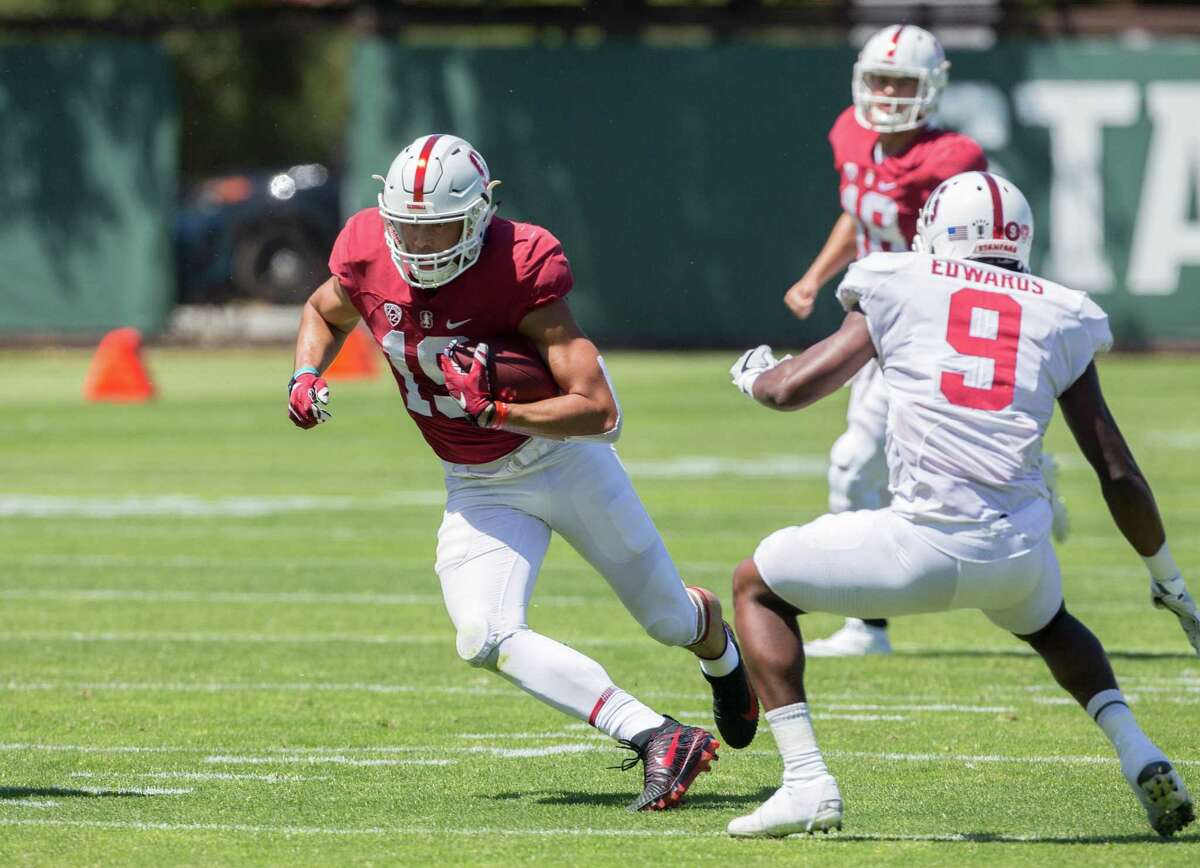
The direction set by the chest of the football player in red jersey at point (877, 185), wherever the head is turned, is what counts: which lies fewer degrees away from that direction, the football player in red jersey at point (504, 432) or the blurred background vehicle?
the football player in red jersey

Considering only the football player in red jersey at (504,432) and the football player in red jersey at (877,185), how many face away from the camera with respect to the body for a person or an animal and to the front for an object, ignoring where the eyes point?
0

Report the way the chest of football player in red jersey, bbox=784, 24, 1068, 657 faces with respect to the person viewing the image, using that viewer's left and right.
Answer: facing the viewer and to the left of the viewer

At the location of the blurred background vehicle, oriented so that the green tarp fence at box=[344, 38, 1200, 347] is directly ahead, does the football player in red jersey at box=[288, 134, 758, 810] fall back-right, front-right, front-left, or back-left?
front-right

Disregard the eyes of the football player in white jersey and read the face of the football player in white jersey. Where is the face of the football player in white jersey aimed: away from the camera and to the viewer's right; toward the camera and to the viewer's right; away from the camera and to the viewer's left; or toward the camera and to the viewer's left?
away from the camera and to the viewer's left

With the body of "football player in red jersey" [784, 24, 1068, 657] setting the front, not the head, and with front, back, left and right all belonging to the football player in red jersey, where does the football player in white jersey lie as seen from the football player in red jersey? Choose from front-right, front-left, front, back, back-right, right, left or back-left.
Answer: front-left

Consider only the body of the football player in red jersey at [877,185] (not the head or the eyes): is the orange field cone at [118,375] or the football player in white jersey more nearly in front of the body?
the football player in white jersey

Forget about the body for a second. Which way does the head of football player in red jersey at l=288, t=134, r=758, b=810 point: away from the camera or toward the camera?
toward the camera

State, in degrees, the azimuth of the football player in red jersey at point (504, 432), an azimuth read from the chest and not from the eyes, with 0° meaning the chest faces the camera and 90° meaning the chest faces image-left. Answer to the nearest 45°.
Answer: approximately 45°

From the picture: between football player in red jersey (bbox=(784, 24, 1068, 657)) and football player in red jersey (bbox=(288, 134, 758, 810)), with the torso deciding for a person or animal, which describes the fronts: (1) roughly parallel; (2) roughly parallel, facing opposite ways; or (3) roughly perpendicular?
roughly parallel

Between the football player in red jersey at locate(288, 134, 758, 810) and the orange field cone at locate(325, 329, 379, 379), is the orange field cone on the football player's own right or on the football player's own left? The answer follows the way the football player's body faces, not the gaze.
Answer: on the football player's own right

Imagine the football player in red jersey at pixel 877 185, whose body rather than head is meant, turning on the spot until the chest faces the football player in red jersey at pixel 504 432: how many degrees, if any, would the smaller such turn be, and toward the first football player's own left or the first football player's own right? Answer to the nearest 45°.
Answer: approximately 45° to the first football player's own left

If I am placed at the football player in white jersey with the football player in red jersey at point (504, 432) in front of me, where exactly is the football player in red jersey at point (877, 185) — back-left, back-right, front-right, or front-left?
front-right
